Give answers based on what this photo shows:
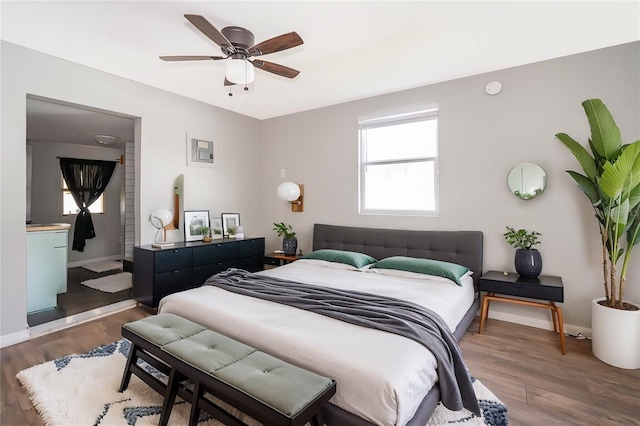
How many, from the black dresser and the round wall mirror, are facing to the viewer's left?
0

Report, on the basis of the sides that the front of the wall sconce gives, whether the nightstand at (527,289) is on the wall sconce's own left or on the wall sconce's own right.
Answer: on the wall sconce's own left

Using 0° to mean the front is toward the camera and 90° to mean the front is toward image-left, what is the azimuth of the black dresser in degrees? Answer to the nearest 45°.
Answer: approximately 315°

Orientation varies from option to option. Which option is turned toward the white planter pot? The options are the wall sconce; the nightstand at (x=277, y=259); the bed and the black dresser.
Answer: the black dresser

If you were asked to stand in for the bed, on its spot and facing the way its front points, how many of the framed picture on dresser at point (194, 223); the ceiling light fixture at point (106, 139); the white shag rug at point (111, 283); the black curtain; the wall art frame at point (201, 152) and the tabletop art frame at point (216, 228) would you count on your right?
6

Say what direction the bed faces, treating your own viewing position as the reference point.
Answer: facing the viewer and to the left of the viewer

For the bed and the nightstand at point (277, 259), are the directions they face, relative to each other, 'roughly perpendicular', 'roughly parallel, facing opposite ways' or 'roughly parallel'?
roughly parallel

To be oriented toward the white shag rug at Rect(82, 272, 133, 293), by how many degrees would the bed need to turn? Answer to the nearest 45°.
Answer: approximately 90° to its right

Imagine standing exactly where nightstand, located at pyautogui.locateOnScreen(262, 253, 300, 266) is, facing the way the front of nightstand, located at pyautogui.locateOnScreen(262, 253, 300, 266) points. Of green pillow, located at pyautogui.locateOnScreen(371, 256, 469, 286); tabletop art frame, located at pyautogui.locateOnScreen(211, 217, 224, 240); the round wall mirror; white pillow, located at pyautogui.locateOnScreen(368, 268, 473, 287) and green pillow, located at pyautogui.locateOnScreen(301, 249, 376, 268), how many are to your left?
4

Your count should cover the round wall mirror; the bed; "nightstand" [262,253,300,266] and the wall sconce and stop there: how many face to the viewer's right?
0

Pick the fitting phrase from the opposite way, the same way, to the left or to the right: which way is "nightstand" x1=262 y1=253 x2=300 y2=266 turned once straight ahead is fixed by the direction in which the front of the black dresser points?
to the right

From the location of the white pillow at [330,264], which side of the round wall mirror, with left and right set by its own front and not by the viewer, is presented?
right

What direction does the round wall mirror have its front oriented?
toward the camera

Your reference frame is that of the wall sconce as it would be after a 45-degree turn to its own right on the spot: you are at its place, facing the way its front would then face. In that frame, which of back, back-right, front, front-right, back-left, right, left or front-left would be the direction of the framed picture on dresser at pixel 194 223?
front
